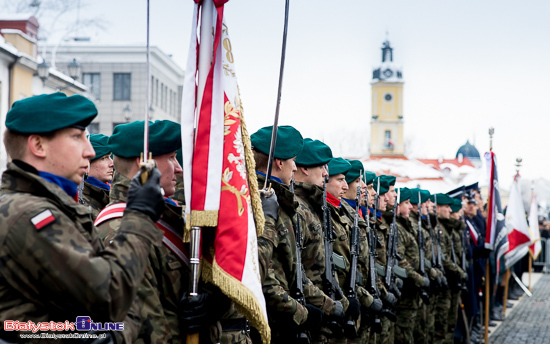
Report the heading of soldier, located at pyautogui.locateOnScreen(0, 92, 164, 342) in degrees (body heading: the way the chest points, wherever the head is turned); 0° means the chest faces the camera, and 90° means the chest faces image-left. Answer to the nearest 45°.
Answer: approximately 270°

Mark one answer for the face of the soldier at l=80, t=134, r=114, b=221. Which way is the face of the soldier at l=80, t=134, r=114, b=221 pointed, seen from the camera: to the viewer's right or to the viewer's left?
to the viewer's right

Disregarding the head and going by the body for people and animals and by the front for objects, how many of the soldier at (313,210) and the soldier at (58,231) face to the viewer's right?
2

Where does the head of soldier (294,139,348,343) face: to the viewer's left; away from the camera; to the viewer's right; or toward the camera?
to the viewer's right

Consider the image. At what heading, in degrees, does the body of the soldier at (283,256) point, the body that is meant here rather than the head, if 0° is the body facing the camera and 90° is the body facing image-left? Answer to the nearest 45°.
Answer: approximately 270°

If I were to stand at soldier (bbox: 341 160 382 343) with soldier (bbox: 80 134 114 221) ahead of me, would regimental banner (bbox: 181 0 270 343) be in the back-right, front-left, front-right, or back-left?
front-left

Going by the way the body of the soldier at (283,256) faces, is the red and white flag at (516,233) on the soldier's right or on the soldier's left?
on the soldier's left

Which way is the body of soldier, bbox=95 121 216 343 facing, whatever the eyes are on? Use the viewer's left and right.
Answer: facing to the right of the viewer
